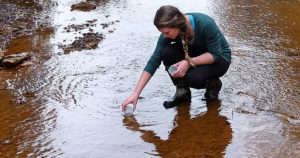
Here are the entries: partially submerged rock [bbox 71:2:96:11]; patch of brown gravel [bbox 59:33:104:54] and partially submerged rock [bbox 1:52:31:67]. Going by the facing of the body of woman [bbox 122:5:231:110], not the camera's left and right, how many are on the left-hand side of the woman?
0

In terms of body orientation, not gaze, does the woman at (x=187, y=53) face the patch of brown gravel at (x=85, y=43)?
no

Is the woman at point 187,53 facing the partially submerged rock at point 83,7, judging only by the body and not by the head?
no

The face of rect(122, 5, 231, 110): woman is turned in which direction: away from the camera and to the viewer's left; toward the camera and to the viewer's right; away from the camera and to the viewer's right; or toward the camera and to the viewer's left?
toward the camera and to the viewer's left

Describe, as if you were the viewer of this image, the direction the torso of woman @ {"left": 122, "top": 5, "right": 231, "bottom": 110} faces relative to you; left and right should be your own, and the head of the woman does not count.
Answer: facing the viewer and to the left of the viewer

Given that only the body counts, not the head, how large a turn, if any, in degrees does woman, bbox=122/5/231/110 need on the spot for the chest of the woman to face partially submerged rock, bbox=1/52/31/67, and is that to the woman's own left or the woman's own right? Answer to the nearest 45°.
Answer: approximately 90° to the woman's own right

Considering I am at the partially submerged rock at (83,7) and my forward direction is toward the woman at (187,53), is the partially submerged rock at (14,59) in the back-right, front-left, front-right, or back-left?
front-right
